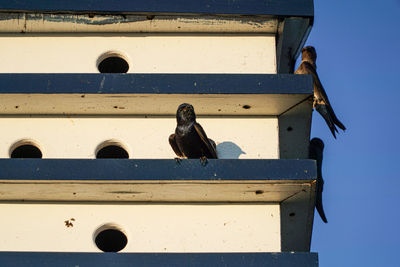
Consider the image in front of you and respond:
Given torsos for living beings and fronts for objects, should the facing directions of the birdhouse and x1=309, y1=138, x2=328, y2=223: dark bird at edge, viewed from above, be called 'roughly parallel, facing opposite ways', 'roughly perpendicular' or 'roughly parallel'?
roughly perpendicular

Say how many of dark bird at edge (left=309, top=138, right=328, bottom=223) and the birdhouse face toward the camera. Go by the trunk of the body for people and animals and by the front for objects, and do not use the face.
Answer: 1
